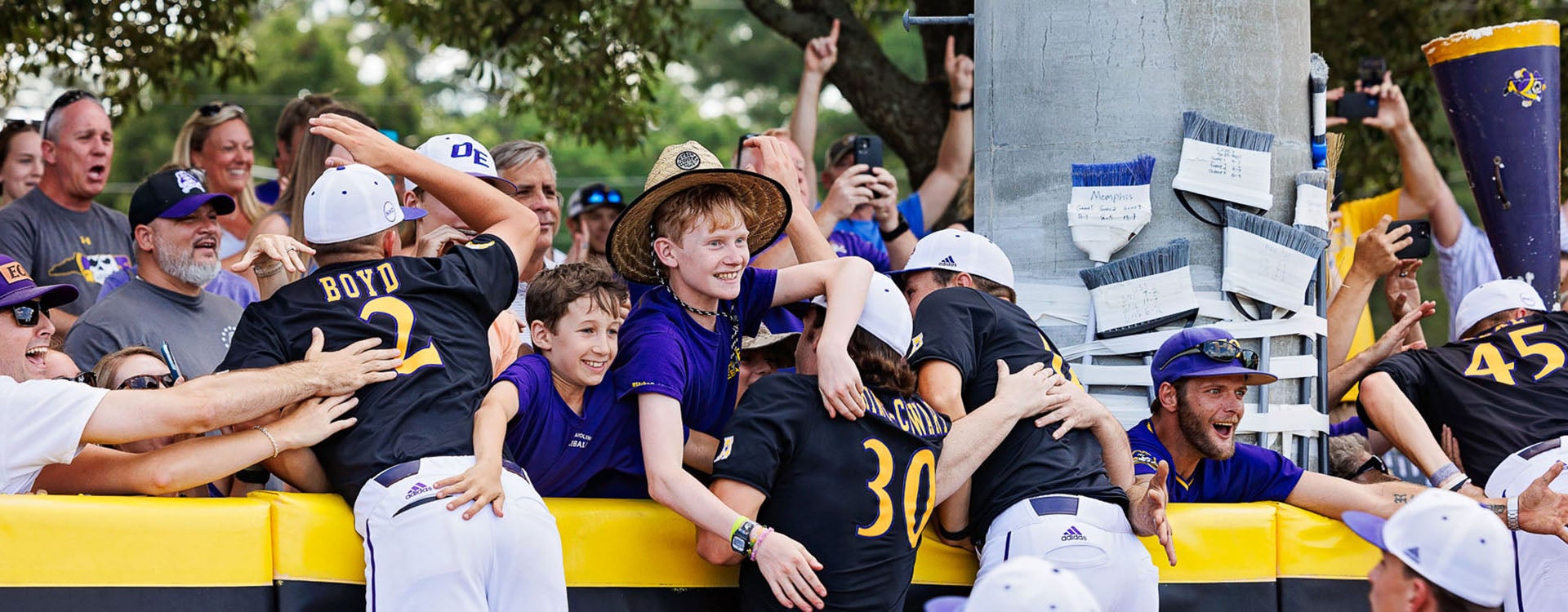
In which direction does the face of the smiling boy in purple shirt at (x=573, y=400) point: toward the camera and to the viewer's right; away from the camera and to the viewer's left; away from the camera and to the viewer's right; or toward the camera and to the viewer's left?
toward the camera and to the viewer's right

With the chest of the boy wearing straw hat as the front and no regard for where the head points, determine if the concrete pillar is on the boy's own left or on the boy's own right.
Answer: on the boy's own left

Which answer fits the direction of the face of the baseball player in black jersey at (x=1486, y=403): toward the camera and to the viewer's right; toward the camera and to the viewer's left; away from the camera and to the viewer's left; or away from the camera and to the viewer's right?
away from the camera and to the viewer's left

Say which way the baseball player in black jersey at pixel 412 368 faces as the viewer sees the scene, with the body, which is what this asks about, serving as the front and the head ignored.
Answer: away from the camera

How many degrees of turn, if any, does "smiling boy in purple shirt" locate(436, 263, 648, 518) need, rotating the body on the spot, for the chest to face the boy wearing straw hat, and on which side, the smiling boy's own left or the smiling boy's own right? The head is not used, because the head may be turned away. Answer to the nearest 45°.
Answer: approximately 45° to the smiling boy's own left

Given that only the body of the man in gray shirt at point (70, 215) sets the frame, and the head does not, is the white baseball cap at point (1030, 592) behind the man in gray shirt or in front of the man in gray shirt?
in front

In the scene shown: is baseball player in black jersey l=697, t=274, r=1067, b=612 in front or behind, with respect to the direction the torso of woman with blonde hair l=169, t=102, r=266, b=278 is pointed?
in front

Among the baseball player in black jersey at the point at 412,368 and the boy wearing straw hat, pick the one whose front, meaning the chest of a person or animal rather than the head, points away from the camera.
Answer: the baseball player in black jersey

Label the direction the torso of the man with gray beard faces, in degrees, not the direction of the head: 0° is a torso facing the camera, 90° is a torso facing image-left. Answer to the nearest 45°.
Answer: approximately 315°

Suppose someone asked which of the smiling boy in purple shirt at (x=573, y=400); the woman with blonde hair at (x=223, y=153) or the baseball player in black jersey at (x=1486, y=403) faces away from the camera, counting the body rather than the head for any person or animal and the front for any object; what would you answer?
the baseball player in black jersey

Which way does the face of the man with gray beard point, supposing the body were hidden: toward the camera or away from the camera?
toward the camera

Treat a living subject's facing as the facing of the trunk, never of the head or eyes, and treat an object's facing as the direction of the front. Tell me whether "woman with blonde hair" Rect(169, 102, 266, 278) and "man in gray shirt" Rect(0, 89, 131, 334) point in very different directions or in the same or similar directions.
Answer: same or similar directions

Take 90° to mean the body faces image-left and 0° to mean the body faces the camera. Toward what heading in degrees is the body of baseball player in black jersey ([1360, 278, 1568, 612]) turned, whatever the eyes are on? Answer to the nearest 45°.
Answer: approximately 180°

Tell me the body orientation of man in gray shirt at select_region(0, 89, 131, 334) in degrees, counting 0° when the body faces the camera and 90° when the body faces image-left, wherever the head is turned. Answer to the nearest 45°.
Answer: approximately 315°
